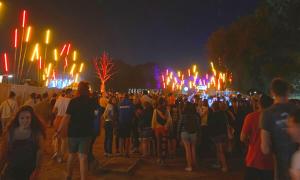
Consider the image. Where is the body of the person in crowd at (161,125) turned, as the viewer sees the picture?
away from the camera

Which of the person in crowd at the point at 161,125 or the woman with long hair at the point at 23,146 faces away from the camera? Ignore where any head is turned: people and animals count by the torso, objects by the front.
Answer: the person in crowd

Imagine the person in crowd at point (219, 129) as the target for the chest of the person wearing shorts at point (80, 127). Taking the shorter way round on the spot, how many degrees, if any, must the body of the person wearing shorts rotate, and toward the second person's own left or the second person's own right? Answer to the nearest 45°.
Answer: approximately 90° to the second person's own right

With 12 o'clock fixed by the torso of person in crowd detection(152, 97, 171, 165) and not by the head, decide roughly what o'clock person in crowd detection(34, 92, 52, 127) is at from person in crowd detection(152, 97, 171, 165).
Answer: person in crowd detection(34, 92, 52, 127) is roughly at 9 o'clock from person in crowd detection(152, 97, 171, 165).

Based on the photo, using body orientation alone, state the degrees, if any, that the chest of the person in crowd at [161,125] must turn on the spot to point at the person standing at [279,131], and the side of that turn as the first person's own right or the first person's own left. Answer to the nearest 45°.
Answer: approximately 180°

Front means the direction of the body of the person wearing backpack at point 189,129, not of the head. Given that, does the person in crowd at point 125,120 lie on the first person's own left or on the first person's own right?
on the first person's own left

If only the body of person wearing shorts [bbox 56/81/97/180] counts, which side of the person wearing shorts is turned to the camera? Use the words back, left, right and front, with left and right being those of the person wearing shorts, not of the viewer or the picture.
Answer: back

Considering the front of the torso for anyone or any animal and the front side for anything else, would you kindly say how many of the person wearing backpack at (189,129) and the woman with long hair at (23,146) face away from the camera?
1

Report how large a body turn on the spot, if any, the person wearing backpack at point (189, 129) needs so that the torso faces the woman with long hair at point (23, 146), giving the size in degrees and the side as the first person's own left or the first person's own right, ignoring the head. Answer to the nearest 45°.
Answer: approximately 135° to the first person's own left

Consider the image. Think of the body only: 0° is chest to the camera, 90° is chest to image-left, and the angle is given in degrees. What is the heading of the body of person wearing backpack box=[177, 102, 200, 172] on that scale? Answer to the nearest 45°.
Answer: approximately 180°

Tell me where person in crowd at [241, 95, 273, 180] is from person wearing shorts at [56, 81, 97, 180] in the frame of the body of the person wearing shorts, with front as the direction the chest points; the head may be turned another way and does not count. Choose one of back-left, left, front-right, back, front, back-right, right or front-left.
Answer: back-right

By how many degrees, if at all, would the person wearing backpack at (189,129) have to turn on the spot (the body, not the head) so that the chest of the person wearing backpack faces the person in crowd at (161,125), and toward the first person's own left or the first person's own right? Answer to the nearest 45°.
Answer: approximately 45° to the first person's own left

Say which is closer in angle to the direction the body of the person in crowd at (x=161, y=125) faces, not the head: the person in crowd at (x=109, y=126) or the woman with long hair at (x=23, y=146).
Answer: the person in crowd
